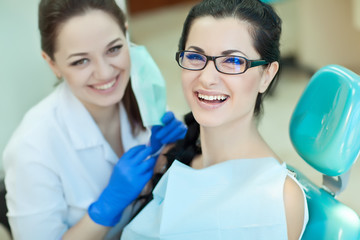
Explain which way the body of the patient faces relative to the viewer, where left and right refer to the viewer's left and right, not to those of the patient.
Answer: facing the viewer and to the left of the viewer

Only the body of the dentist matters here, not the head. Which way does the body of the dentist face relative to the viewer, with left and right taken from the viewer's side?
facing the viewer and to the right of the viewer

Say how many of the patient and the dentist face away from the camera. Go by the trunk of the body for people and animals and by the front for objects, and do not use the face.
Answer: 0

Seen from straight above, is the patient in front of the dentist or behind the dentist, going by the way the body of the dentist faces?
in front

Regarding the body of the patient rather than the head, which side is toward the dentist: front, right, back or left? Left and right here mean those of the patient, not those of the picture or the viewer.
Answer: right
